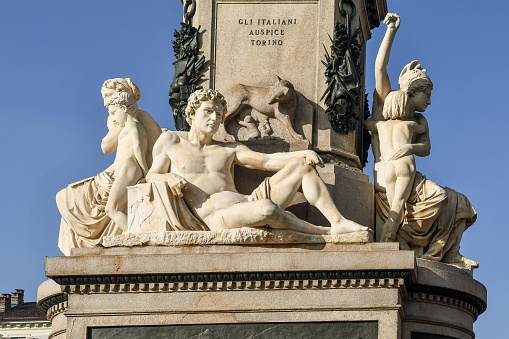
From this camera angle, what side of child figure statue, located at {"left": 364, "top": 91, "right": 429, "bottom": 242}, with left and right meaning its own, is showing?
back

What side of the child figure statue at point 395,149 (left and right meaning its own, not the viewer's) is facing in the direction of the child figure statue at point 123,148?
left

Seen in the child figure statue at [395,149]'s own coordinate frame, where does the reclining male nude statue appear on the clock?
The reclining male nude statue is roughly at 8 o'clock from the child figure statue.

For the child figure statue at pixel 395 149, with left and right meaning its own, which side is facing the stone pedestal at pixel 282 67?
left

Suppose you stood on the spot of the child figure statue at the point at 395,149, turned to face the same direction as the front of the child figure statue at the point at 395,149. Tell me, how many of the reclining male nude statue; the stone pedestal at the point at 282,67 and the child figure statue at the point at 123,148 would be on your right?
0
